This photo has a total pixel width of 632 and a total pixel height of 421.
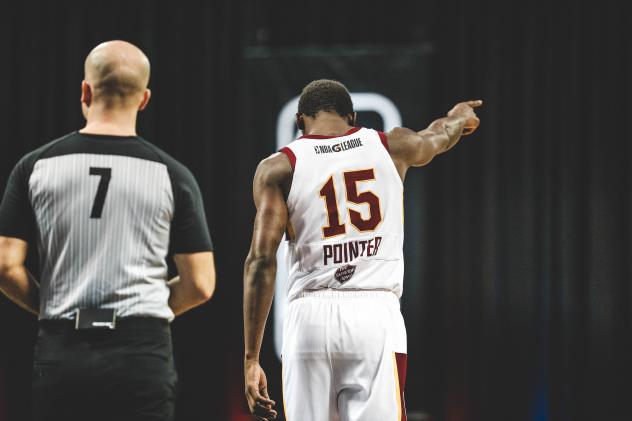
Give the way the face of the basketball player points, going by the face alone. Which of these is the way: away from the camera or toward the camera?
away from the camera

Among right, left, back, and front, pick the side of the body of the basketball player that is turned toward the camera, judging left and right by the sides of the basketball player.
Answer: back

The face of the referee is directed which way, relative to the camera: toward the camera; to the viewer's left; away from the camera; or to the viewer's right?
away from the camera

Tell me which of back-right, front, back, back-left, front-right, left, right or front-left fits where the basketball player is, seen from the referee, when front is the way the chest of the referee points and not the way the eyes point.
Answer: front-right

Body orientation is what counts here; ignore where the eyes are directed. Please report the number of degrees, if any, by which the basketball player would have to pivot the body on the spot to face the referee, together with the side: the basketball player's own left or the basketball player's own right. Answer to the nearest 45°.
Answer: approximately 135° to the basketball player's own left

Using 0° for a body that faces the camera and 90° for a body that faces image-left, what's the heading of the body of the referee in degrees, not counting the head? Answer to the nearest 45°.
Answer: approximately 180°

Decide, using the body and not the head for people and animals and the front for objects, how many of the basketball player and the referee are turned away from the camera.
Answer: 2
